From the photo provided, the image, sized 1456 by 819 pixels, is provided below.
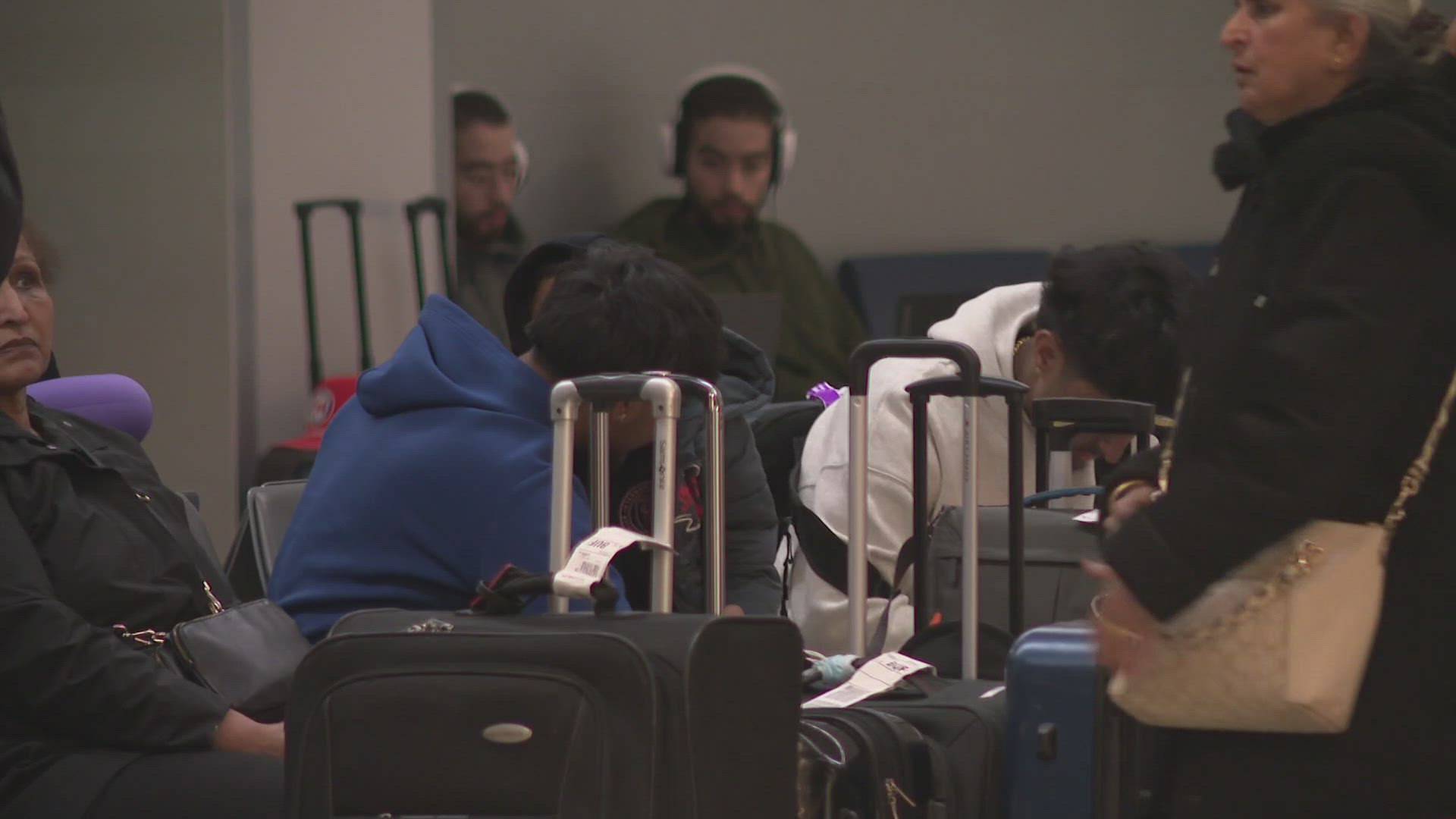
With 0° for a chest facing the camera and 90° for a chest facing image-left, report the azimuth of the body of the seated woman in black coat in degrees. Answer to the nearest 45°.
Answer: approximately 315°

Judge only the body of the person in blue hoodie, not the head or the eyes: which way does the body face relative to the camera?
to the viewer's right

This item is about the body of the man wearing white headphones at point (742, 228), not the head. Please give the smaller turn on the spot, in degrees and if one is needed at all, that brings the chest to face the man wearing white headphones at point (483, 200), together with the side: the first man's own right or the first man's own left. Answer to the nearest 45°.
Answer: approximately 90° to the first man's own right

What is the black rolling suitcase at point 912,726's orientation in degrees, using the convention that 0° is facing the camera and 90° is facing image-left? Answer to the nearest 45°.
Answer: approximately 45°

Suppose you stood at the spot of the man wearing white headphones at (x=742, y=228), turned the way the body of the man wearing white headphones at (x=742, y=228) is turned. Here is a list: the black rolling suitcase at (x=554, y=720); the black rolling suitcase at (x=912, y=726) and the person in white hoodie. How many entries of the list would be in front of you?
3

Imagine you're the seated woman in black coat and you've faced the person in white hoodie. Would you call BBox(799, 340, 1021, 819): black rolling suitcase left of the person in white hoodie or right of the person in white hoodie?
right

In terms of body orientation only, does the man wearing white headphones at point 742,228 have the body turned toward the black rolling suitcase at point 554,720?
yes

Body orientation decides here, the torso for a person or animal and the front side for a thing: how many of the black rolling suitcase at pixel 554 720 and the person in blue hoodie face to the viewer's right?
1

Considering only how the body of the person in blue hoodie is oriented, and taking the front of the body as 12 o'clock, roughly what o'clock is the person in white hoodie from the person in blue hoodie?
The person in white hoodie is roughly at 11 o'clock from the person in blue hoodie.
